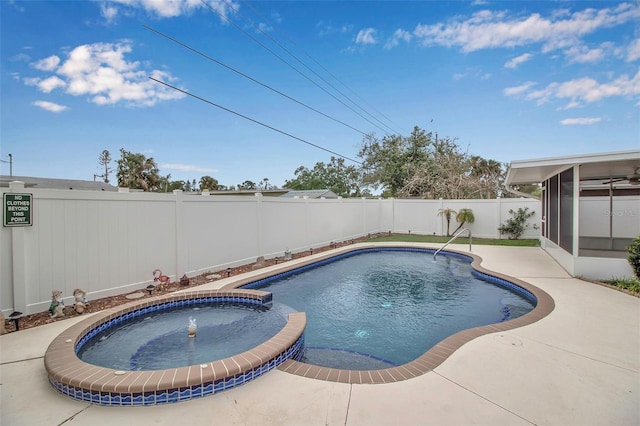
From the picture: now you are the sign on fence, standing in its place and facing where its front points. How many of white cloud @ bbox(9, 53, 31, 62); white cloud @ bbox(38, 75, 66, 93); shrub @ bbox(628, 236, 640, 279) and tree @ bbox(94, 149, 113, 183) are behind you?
3

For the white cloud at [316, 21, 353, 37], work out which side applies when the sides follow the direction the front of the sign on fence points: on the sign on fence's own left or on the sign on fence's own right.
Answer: on the sign on fence's own left

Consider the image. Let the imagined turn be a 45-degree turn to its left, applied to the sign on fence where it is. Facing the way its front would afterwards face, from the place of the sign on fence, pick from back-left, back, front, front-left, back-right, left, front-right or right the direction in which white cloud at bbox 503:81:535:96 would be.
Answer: front-left

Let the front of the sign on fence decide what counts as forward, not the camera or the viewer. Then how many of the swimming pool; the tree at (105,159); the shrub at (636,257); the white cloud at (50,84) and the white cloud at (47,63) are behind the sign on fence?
3

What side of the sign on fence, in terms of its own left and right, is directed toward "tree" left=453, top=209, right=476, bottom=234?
left

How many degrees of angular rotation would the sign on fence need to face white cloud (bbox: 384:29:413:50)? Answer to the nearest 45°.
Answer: approximately 90° to its left

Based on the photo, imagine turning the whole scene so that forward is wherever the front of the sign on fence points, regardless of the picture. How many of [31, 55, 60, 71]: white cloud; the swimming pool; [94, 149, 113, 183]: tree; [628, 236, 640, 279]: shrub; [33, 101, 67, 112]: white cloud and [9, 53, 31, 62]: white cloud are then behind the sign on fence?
4

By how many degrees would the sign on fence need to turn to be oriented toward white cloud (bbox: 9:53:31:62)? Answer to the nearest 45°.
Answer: approximately 180°

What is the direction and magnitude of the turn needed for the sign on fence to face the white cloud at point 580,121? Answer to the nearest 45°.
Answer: approximately 90° to its left

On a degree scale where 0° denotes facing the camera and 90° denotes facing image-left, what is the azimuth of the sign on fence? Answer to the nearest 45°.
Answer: approximately 0°

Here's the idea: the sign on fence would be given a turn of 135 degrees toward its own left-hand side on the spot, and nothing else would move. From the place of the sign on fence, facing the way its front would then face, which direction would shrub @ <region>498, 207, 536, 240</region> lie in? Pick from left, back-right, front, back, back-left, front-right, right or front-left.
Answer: front-right

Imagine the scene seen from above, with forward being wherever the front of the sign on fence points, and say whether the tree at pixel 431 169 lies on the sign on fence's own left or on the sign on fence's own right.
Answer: on the sign on fence's own left

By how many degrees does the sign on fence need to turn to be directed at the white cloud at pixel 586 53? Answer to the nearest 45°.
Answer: approximately 90° to its left

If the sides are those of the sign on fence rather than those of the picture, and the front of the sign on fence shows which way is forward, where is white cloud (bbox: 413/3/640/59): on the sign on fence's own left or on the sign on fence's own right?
on the sign on fence's own left

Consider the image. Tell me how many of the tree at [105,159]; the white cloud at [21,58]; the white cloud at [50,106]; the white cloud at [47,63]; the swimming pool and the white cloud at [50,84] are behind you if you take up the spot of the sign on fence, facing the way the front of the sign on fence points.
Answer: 5

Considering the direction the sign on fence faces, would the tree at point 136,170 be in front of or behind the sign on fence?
behind
